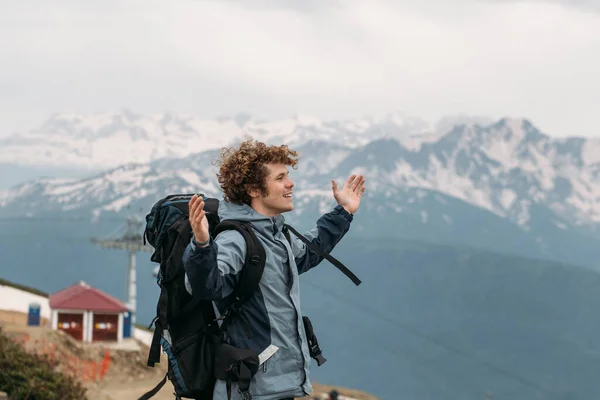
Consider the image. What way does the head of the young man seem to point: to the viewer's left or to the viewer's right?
to the viewer's right

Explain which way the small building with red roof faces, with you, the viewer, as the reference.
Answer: facing the viewer

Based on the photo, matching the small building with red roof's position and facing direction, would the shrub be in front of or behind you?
in front

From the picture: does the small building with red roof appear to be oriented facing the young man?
yes
